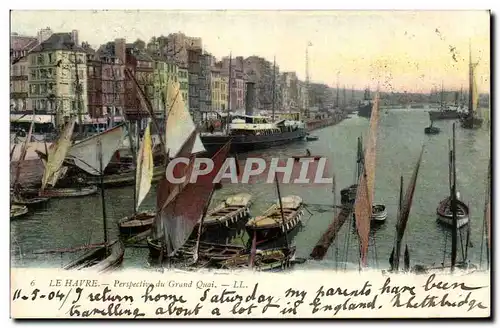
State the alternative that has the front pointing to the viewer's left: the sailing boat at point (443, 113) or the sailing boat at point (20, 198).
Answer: the sailing boat at point (443, 113)

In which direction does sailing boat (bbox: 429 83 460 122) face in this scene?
to the viewer's left
